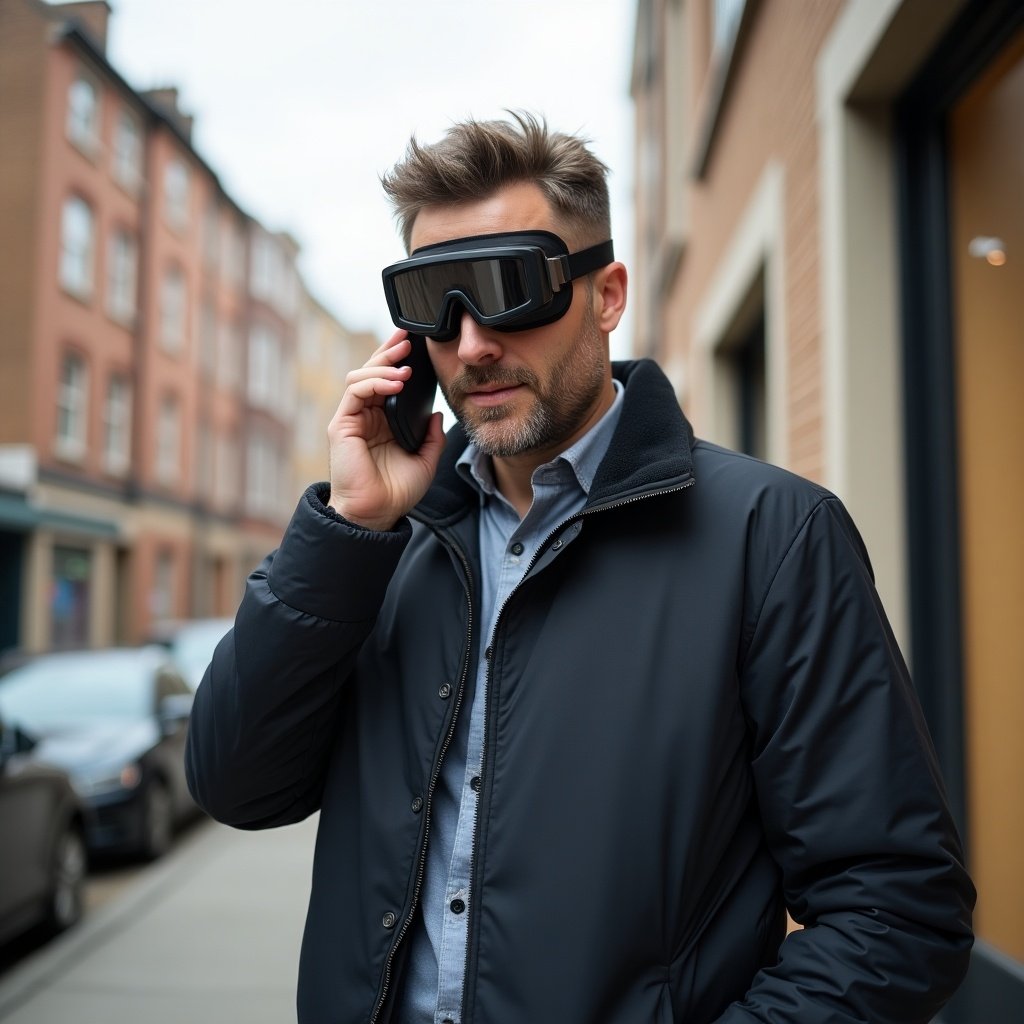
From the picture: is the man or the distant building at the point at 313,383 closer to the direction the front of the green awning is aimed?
the man

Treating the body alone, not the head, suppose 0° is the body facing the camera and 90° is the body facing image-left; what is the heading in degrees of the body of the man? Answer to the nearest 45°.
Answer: approximately 45°

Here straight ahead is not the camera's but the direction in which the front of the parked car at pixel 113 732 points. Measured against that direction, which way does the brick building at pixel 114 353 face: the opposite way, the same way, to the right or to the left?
to the left

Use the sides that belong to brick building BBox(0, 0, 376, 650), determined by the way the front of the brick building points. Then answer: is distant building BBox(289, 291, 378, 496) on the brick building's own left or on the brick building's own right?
on the brick building's own left

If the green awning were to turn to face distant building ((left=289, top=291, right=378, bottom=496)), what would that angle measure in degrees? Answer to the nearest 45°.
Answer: approximately 90° to its left

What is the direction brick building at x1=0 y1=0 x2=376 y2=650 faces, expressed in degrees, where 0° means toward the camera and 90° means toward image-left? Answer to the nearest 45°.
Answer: approximately 315°

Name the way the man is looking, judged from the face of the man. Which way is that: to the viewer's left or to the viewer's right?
to the viewer's left

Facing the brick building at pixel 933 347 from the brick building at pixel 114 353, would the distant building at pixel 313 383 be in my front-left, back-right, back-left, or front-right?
back-left

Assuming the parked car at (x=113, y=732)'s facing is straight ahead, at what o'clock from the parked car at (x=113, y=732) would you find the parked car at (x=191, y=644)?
the parked car at (x=191, y=644) is roughly at 5 o'clock from the parked car at (x=113, y=732).
